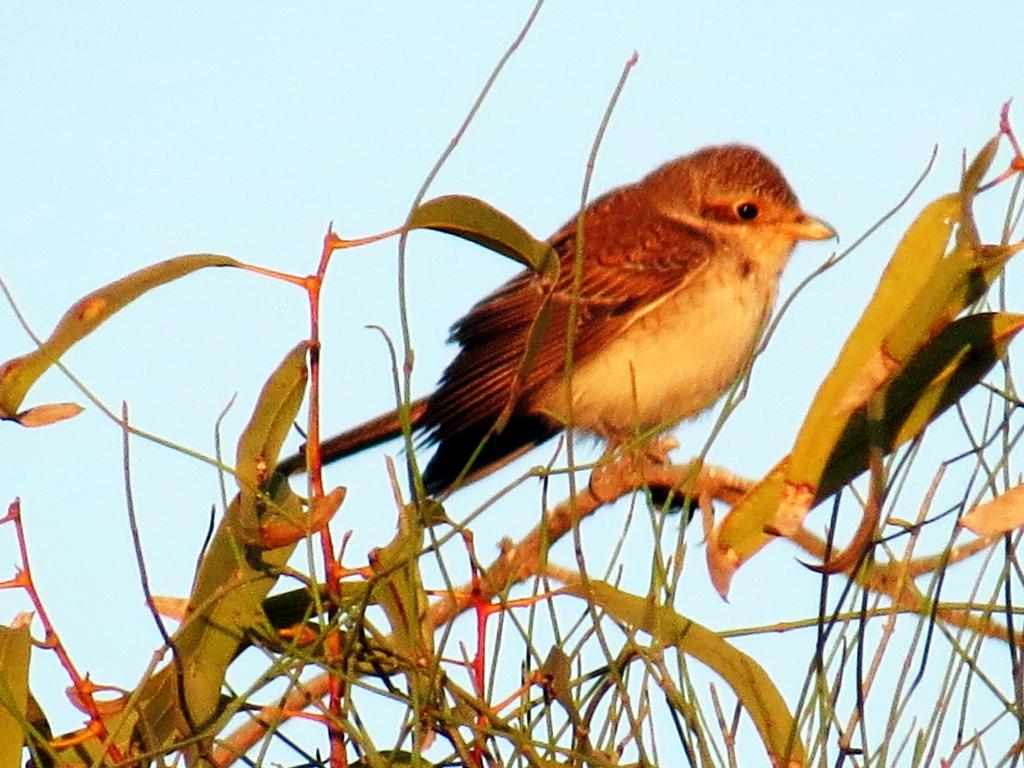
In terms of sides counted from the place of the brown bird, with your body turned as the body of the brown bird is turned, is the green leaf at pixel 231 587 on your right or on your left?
on your right

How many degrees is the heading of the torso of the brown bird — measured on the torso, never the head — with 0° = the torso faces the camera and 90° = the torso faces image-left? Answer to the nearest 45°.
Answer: approximately 270°

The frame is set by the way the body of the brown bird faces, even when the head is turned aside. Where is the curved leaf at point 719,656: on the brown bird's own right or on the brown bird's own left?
on the brown bird's own right
